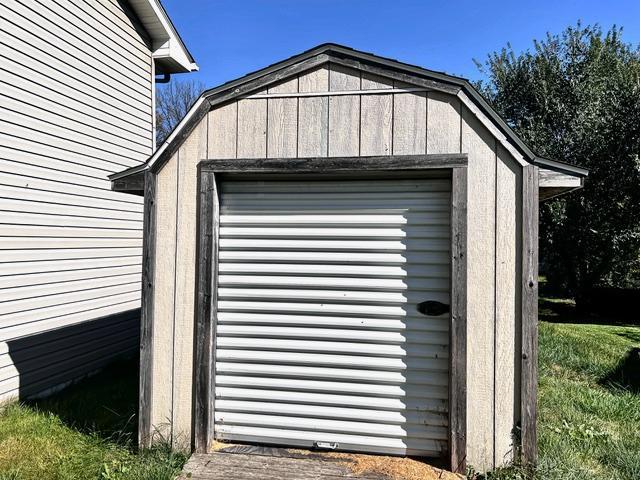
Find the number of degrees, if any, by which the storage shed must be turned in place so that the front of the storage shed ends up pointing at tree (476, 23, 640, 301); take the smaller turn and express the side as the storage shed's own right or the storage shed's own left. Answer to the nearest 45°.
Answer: approximately 135° to the storage shed's own left

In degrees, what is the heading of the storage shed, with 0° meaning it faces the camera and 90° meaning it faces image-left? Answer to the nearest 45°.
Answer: approximately 0°
